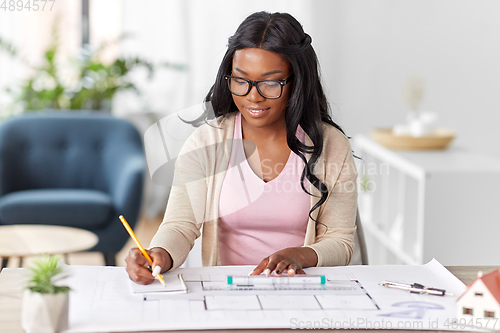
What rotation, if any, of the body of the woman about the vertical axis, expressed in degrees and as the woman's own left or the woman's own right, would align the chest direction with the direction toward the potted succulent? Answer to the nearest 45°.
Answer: approximately 45° to the woman's own right

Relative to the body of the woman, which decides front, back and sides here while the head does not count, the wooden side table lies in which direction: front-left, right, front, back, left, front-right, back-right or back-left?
back-right

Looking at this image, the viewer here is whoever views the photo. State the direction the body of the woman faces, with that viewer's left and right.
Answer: facing the viewer

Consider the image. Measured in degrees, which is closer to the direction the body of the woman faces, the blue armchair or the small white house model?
the small white house model

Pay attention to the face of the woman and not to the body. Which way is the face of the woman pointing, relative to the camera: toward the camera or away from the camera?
toward the camera
